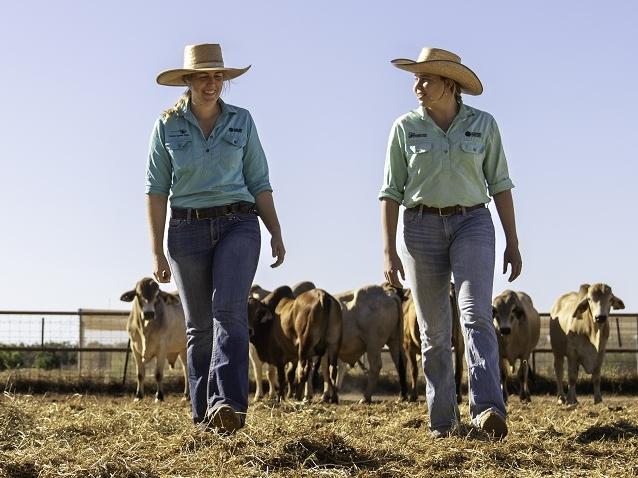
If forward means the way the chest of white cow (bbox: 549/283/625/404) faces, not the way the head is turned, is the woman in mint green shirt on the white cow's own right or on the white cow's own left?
on the white cow's own right

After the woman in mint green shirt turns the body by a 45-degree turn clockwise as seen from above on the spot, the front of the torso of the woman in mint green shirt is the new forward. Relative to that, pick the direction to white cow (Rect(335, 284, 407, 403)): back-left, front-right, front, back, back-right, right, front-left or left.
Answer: back-right

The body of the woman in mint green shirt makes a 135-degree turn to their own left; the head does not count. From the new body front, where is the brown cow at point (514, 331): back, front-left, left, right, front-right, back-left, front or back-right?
front-left

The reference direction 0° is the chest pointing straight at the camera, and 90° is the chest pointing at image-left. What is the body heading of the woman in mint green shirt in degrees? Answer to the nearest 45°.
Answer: approximately 0°

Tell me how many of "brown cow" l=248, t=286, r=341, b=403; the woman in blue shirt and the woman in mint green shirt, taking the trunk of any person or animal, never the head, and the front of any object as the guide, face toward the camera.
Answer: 2

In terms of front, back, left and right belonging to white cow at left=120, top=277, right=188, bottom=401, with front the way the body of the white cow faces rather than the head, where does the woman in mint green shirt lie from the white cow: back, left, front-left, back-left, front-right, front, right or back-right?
front-left

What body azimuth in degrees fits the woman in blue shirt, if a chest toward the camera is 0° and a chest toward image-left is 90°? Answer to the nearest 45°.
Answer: approximately 0°

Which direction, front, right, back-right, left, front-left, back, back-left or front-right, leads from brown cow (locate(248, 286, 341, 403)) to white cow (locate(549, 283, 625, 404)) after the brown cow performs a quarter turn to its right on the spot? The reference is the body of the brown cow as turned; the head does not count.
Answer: front-right

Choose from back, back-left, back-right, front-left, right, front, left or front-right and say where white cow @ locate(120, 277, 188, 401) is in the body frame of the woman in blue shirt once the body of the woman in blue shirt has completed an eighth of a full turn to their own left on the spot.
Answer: back-left

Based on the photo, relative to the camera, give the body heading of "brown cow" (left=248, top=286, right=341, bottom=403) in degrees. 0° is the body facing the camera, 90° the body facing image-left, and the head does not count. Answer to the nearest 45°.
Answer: approximately 135°

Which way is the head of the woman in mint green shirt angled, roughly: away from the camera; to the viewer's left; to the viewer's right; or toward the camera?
to the viewer's left

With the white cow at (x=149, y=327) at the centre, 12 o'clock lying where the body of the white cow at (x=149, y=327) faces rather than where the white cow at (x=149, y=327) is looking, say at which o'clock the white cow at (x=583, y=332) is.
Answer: the white cow at (x=583, y=332) is roughly at 8 o'clock from the white cow at (x=149, y=327).

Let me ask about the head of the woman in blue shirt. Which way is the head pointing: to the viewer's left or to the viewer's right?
to the viewer's right

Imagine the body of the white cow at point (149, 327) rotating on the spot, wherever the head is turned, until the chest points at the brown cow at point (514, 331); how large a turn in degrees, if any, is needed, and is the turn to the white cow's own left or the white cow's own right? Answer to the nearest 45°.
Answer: approximately 135° to the white cow's own left

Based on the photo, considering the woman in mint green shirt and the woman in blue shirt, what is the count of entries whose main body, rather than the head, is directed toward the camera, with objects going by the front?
2

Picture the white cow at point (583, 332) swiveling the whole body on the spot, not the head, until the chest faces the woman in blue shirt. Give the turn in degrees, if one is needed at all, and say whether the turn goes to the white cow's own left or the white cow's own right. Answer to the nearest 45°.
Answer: approximately 45° to the white cow's own right
